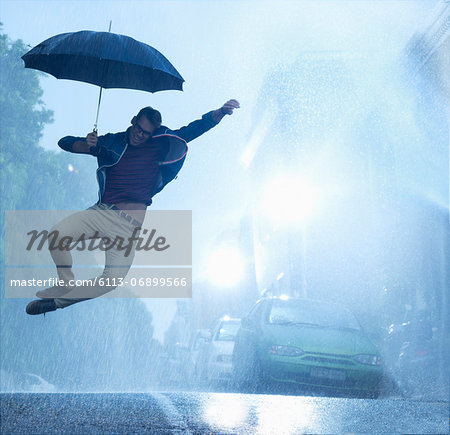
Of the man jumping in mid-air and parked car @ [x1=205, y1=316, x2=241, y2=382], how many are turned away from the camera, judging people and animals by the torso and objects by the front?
0

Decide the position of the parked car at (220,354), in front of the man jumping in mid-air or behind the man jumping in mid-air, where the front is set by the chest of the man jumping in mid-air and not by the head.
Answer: behind

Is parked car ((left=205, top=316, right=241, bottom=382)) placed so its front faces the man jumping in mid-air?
yes

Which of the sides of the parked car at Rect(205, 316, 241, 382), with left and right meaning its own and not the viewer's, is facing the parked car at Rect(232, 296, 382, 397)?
front

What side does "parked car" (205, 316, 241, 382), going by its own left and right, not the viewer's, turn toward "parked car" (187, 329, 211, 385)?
back

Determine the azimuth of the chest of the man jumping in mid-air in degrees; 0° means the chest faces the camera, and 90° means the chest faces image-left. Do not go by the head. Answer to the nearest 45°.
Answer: approximately 45°

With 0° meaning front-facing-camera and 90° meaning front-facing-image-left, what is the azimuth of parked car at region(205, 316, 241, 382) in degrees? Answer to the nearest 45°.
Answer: approximately 0°
